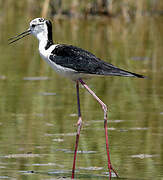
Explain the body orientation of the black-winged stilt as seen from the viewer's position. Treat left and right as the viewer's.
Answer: facing to the left of the viewer
